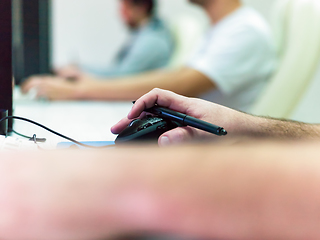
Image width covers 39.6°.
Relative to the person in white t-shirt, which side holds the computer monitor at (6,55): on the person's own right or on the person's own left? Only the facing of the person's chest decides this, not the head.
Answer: on the person's own left

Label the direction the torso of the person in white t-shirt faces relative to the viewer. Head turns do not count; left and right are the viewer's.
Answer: facing to the left of the viewer

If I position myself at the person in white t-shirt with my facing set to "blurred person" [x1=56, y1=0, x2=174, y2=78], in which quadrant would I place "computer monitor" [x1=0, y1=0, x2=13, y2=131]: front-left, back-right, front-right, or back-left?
back-left

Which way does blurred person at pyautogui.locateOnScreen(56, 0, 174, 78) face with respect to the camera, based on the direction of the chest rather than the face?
to the viewer's left

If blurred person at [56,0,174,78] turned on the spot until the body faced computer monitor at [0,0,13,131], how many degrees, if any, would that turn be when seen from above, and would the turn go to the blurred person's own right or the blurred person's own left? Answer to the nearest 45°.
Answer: approximately 90° to the blurred person's own left

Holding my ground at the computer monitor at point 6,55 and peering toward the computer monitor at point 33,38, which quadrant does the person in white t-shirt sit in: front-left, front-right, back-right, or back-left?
front-right

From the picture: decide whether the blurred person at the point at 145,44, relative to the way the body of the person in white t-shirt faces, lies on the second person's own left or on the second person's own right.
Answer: on the second person's own right
